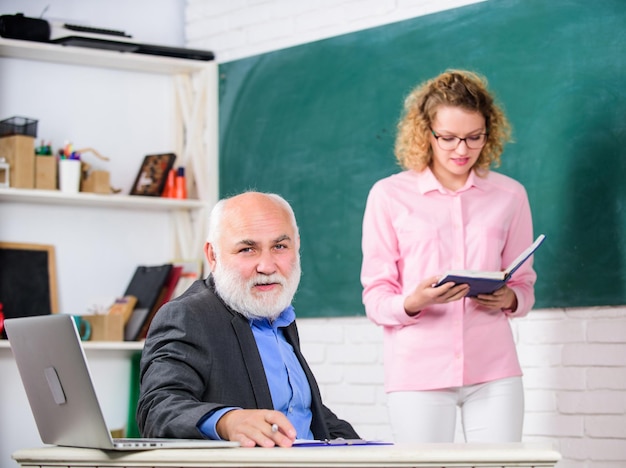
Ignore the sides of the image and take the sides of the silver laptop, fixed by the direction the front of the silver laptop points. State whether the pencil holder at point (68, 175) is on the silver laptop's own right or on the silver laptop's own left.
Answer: on the silver laptop's own left

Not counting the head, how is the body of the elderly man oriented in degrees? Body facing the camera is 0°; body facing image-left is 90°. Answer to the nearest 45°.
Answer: approximately 315°

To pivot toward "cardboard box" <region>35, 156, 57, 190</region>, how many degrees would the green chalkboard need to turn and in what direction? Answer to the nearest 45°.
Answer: approximately 45° to its right

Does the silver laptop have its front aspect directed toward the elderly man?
yes

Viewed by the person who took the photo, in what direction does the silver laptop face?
facing away from the viewer and to the right of the viewer

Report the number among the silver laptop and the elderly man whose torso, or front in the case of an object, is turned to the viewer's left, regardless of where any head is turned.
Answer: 0

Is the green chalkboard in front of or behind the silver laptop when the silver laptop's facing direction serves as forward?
in front

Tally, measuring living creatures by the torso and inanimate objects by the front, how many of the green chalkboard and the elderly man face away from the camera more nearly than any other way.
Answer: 0

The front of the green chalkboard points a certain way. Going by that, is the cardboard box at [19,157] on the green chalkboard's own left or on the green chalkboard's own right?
on the green chalkboard's own right
